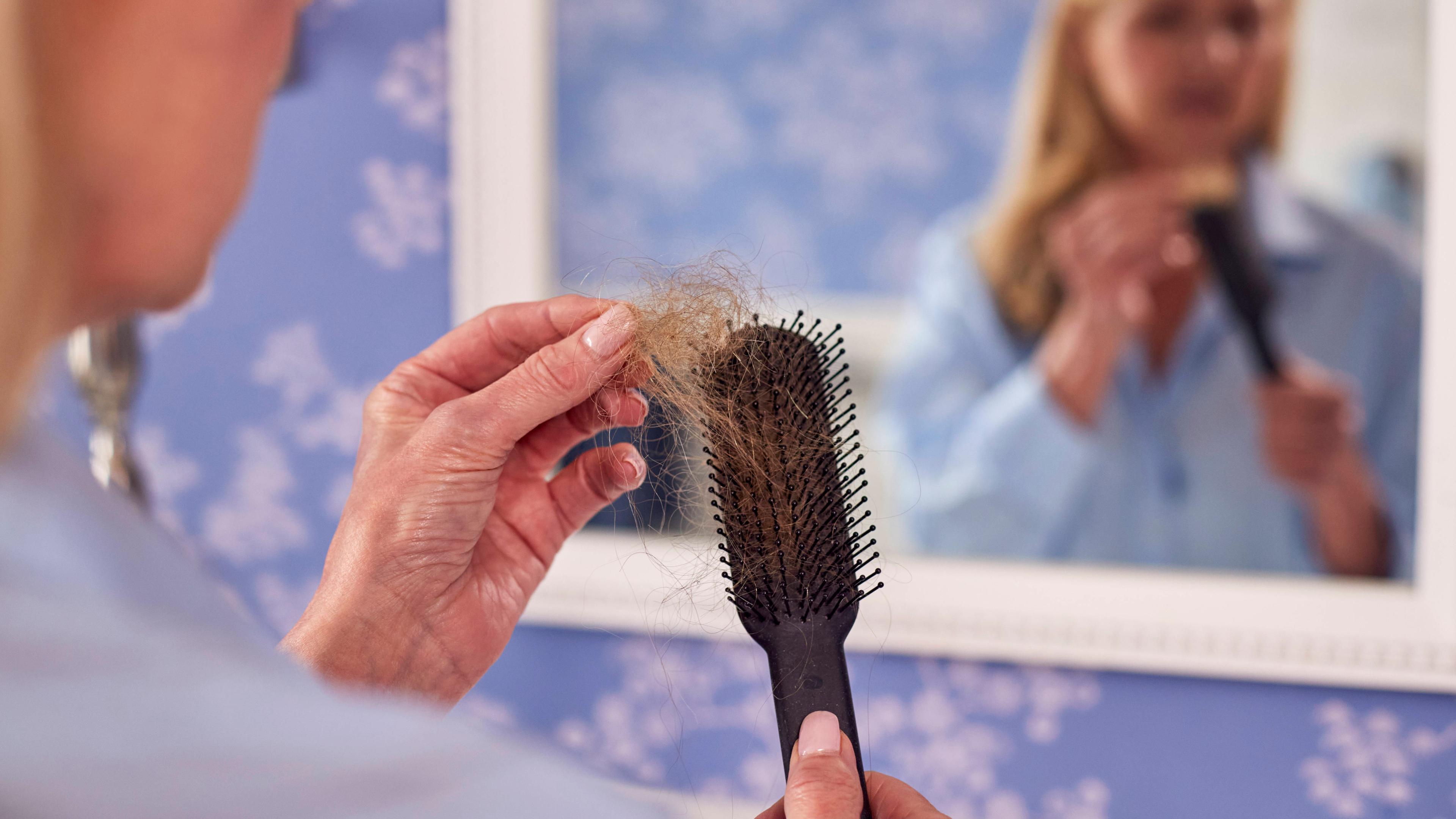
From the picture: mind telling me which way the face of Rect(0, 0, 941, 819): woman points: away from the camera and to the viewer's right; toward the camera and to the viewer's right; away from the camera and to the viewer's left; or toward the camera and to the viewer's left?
away from the camera and to the viewer's right

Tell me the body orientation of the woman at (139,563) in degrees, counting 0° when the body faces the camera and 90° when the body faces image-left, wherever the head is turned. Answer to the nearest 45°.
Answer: approximately 225°
